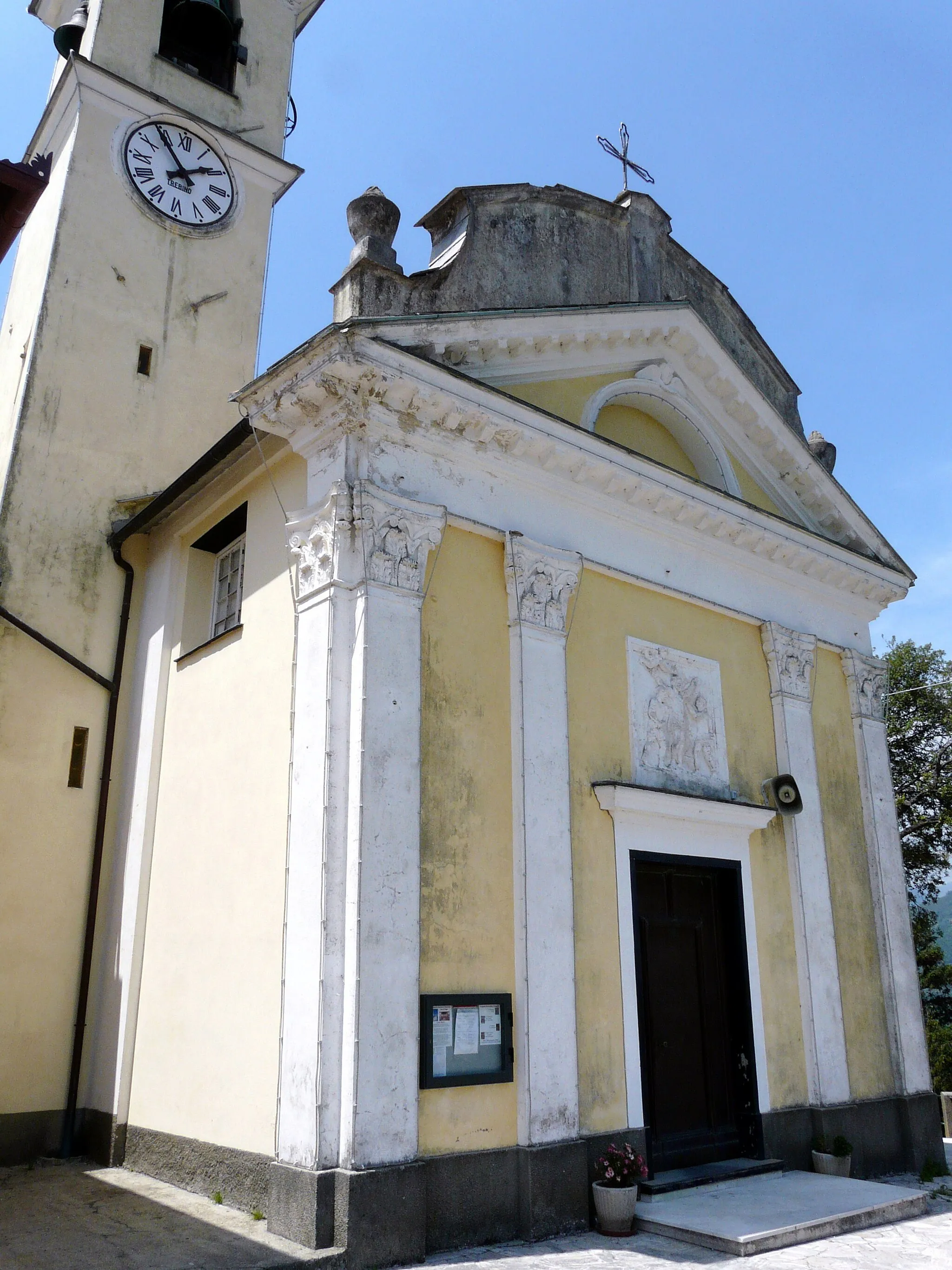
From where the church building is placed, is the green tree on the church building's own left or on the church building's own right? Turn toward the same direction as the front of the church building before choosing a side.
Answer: on the church building's own left

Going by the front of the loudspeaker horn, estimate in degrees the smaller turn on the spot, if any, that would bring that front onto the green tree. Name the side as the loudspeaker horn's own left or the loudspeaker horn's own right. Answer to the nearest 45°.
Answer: approximately 135° to the loudspeaker horn's own left

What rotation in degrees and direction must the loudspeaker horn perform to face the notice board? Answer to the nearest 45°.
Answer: approximately 90° to its right
